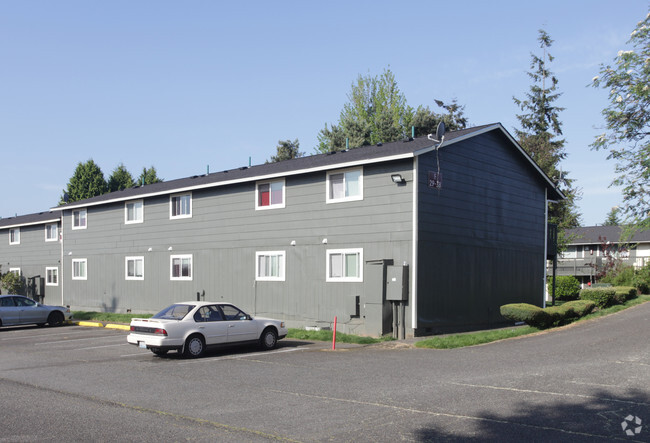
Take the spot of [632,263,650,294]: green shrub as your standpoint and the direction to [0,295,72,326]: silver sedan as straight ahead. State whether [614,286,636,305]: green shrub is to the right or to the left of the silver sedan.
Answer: left

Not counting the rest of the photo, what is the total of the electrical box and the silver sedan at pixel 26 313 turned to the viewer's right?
1

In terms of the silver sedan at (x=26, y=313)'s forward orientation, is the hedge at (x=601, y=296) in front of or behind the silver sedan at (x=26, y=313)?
in front

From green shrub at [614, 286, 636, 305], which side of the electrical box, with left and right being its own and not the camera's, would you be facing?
back

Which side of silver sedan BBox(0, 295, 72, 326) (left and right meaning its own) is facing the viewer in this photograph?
right

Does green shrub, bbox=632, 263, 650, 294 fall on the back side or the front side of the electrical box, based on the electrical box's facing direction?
on the back side

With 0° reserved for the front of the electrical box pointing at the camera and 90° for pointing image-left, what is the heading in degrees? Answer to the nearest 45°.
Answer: approximately 45°
